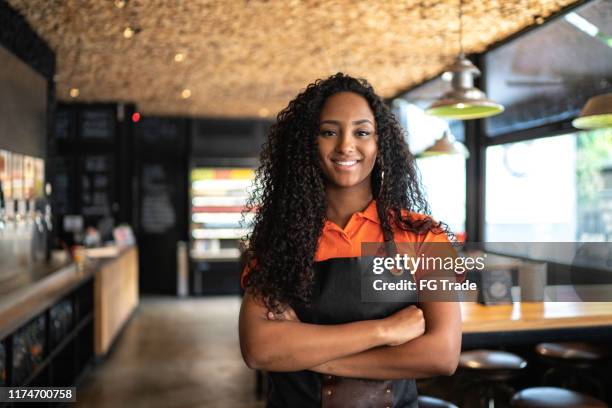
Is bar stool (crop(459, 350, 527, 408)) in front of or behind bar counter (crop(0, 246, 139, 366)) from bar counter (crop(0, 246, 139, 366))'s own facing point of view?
in front

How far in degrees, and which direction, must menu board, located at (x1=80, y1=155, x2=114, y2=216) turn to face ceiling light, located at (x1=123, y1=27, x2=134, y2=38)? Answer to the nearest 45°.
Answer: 0° — it already faces it

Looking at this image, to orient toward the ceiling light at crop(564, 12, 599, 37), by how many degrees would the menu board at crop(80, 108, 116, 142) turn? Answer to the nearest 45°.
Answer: approximately 45° to its left

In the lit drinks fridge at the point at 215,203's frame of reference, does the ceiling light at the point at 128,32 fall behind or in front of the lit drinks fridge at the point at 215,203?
in front

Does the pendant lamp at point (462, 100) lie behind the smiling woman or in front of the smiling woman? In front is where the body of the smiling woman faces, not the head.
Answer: behind

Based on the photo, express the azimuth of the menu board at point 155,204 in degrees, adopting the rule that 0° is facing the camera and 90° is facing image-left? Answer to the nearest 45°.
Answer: approximately 0°

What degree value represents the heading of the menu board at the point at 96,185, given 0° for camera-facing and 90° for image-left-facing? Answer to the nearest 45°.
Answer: approximately 0°

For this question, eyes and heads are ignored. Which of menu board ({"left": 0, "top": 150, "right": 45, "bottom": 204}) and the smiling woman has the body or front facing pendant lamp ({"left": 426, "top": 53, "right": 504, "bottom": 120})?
the menu board

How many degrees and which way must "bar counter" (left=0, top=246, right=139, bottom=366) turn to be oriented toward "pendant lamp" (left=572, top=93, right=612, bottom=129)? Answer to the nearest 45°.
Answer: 0° — it already faces it
